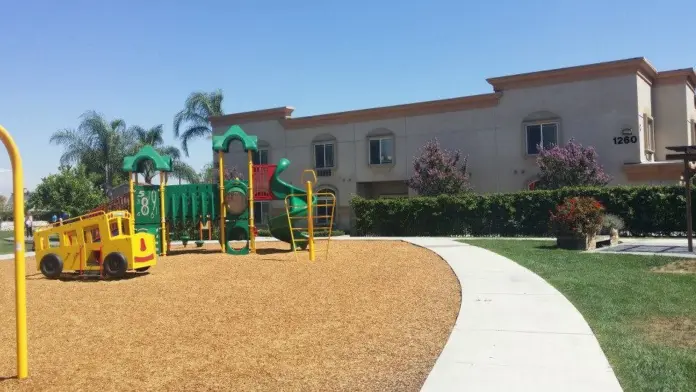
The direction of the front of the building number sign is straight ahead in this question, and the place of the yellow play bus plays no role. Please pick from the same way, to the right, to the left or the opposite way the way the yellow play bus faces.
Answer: to the left

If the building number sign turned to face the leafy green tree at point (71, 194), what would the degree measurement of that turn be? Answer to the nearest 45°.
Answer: approximately 90° to its right

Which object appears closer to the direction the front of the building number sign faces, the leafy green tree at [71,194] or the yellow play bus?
the yellow play bus

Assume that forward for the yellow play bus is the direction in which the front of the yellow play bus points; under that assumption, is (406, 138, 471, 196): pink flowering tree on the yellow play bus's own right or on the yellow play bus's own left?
on the yellow play bus's own left

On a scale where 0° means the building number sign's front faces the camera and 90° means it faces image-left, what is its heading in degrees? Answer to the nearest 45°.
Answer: approximately 0°

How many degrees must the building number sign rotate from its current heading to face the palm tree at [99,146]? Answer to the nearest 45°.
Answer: approximately 90° to its right

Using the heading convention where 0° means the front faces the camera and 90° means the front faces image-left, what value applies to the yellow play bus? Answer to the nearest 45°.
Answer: approximately 315°

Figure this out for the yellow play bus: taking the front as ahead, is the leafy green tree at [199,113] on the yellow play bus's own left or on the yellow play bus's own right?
on the yellow play bus's own left

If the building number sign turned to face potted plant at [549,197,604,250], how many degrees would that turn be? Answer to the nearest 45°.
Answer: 0° — it already faces it
